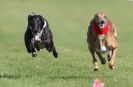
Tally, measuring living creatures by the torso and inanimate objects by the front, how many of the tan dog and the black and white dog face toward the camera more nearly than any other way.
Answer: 2

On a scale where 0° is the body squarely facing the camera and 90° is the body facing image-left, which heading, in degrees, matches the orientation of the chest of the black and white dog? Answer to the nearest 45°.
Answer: approximately 0°

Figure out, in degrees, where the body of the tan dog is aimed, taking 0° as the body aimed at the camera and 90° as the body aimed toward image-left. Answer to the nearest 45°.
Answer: approximately 0°

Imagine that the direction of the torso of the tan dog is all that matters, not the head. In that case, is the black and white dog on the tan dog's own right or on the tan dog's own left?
on the tan dog's own right

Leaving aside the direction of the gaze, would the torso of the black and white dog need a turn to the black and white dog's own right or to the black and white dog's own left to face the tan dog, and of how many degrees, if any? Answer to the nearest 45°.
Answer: approximately 45° to the black and white dog's own left
